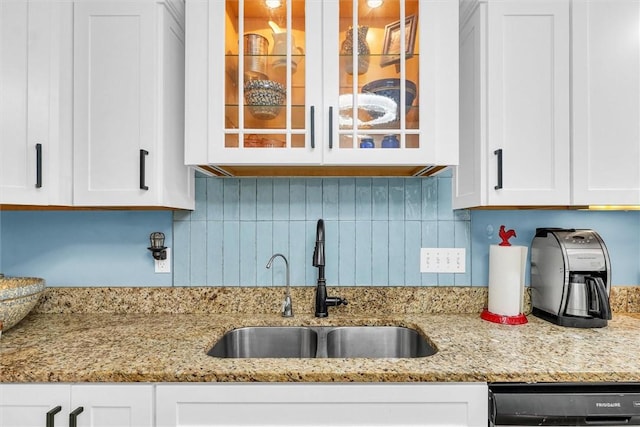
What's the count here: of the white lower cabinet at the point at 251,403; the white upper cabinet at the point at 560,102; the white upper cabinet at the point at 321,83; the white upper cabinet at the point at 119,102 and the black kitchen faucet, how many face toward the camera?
5

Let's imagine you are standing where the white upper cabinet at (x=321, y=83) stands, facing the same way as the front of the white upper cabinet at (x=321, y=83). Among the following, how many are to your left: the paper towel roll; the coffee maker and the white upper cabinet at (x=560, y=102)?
3

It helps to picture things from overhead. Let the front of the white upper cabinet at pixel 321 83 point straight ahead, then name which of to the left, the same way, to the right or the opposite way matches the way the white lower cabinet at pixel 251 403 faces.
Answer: the same way

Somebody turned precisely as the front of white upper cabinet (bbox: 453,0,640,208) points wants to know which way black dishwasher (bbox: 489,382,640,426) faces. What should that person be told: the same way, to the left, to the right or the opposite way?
the same way

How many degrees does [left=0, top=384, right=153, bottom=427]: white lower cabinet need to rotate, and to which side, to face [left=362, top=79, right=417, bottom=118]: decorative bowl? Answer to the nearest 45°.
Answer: approximately 90° to its left

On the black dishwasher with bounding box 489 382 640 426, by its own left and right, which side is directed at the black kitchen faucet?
right

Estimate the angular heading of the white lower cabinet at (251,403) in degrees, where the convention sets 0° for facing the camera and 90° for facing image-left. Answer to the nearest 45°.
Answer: approximately 0°

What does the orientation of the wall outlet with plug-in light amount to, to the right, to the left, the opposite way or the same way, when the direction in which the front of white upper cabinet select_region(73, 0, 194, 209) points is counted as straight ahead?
the same way

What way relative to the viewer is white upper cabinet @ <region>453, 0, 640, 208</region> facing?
toward the camera

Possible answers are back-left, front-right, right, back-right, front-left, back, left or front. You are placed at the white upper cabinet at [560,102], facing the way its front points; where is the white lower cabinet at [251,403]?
front-right

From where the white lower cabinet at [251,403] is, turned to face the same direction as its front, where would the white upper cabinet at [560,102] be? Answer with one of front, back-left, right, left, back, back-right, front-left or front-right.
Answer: left
